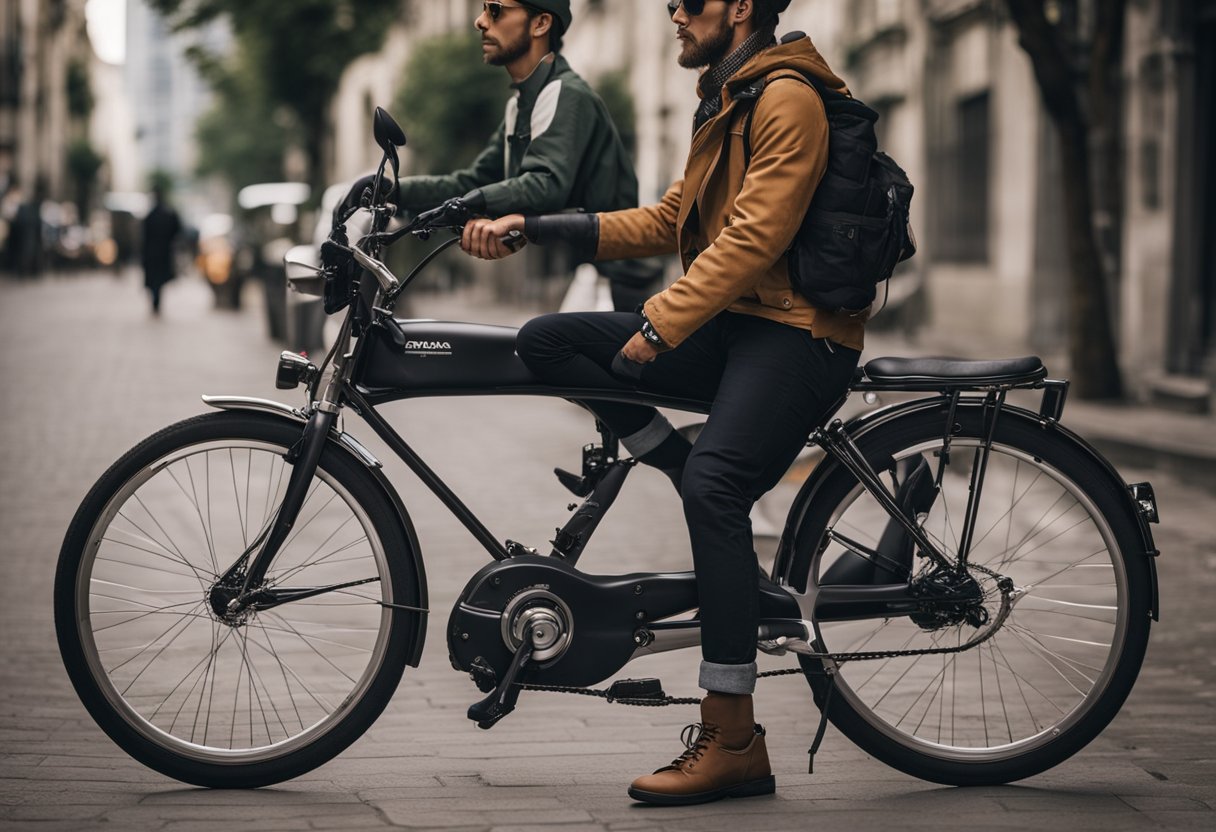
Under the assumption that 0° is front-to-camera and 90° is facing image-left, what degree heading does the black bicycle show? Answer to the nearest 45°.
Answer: approximately 90°

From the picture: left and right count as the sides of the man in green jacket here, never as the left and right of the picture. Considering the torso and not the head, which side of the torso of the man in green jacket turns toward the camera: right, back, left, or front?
left

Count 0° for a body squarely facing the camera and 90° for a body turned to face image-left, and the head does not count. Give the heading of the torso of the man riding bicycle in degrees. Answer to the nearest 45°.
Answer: approximately 90°

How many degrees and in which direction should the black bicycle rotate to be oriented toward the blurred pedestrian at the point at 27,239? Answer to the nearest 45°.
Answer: approximately 90° to its right

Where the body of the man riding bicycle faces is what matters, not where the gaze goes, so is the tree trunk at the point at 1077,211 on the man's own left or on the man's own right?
on the man's own right

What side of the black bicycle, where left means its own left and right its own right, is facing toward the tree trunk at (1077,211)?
right

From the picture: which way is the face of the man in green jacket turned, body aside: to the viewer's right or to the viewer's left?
to the viewer's left

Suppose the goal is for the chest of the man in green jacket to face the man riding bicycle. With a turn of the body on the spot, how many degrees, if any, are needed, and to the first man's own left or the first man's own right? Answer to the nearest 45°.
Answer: approximately 90° to the first man's own left

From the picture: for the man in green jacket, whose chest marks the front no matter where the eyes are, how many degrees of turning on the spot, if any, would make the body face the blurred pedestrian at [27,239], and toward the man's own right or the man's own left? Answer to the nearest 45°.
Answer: approximately 90° to the man's own right

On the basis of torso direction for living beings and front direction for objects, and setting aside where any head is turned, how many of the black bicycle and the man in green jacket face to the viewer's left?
2
